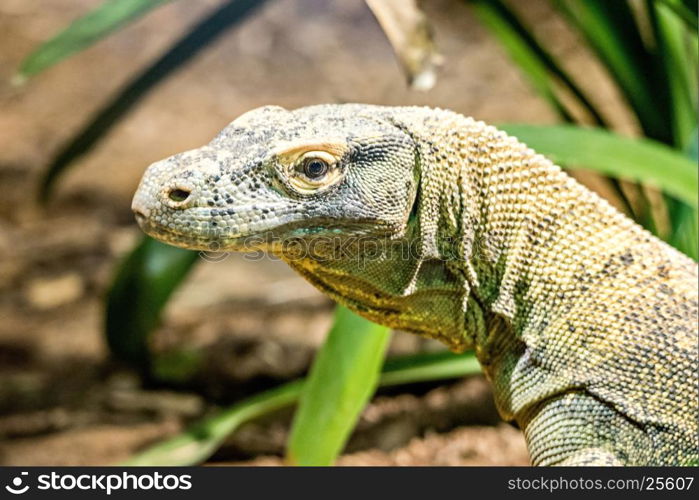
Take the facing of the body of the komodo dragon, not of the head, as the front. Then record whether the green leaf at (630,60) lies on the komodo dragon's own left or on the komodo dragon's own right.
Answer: on the komodo dragon's own right

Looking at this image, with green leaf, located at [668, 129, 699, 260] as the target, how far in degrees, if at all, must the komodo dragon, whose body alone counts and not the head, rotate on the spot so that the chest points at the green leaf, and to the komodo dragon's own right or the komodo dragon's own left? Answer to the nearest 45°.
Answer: approximately 135° to the komodo dragon's own right

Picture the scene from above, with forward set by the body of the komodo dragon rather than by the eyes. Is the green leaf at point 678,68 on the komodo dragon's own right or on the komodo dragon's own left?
on the komodo dragon's own right

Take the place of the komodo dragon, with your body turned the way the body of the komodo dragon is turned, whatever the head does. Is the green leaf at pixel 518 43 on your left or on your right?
on your right

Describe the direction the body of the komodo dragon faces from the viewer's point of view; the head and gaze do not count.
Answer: to the viewer's left
